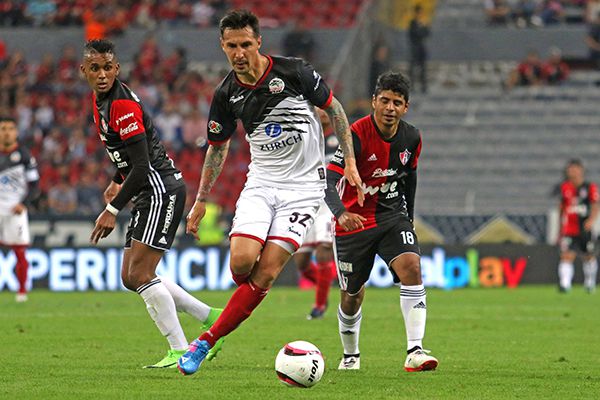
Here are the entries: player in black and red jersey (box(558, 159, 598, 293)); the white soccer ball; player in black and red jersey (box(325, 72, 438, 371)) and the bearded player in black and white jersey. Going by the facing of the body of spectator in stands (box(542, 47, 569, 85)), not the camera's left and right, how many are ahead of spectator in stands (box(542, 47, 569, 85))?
4

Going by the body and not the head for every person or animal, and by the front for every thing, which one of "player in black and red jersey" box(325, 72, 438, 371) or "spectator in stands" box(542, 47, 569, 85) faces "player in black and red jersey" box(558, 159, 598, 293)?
the spectator in stands

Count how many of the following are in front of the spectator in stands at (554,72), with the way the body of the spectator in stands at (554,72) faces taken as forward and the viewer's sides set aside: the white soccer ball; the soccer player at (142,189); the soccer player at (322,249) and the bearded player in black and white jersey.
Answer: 4

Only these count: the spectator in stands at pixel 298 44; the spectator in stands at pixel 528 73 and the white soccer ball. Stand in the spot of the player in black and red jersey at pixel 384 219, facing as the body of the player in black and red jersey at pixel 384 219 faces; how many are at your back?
2

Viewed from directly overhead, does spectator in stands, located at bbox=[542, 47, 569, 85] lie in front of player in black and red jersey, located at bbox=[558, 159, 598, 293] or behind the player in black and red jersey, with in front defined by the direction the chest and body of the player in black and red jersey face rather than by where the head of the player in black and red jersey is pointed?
behind

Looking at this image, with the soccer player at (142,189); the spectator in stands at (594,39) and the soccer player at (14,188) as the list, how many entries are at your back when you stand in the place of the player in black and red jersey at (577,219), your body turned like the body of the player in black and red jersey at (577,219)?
1

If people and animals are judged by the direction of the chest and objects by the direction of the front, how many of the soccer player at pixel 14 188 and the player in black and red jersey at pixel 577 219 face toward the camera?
2

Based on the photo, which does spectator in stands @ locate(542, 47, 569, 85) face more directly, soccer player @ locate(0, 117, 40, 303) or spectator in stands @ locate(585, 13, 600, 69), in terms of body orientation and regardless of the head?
the soccer player

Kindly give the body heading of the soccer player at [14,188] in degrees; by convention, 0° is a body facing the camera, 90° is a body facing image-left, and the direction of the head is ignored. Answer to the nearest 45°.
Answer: approximately 0°

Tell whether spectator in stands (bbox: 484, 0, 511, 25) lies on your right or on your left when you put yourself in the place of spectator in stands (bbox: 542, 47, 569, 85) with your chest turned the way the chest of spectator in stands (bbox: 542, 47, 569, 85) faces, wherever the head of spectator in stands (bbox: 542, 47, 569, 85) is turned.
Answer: on your right

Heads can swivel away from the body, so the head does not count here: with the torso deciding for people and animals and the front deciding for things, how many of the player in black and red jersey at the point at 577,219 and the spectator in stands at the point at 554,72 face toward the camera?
2

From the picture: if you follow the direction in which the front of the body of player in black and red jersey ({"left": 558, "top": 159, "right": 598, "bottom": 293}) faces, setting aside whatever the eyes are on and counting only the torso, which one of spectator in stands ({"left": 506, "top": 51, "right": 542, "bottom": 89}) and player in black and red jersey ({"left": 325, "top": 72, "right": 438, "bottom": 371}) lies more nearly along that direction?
the player in black and red jersey
